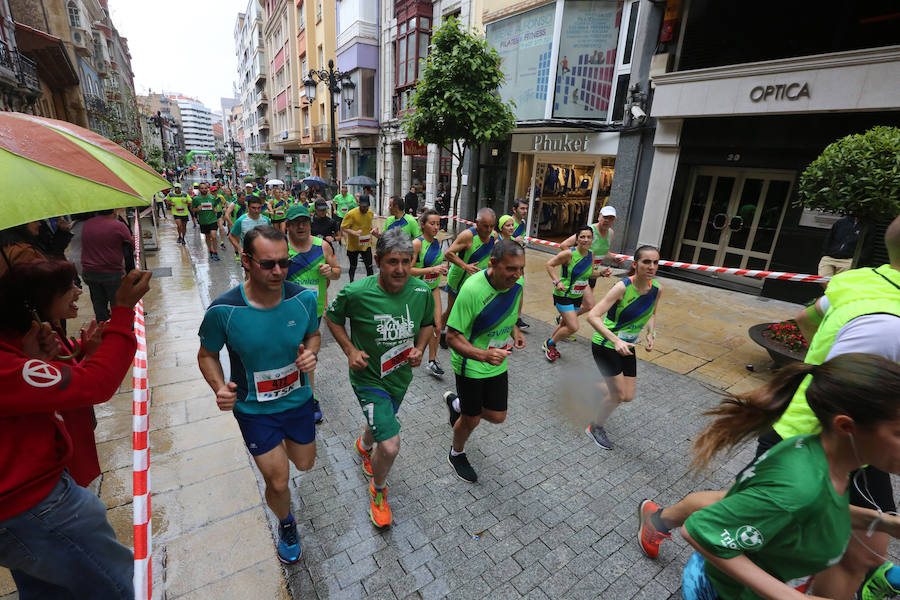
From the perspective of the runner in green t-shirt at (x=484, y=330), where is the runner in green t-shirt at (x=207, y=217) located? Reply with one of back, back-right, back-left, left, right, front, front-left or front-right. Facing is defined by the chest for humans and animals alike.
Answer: back

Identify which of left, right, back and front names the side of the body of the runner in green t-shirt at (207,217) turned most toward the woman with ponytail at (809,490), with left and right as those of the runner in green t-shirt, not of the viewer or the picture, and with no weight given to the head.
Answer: front

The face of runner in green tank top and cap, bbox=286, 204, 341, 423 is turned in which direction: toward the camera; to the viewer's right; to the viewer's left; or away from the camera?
toward the camera

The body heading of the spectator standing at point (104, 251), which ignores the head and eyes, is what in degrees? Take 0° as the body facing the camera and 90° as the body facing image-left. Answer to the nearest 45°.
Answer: approximately 180°

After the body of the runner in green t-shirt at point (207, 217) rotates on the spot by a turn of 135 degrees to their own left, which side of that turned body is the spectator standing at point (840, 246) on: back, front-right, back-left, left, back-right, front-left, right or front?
right

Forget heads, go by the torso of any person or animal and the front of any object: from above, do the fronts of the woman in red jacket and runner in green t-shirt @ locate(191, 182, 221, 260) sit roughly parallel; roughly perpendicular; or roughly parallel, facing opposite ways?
roughly perpendicular

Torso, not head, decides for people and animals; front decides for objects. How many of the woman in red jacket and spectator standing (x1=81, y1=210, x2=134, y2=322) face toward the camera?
0

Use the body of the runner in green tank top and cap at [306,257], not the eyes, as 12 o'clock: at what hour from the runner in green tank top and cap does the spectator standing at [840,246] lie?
The spectator standing is roughly at 9 o'clock from the runner in green tank top and cap.

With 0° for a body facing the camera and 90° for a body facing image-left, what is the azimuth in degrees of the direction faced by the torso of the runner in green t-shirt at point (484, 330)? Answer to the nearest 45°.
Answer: approximately 315°

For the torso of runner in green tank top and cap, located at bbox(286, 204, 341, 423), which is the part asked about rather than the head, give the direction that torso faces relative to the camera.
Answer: toward the camera

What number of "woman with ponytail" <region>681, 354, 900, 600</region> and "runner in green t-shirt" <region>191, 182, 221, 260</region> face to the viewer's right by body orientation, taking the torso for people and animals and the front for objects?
1

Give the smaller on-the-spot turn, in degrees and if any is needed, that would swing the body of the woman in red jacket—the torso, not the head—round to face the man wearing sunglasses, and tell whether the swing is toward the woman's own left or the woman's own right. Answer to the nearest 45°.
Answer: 0° — they already face them

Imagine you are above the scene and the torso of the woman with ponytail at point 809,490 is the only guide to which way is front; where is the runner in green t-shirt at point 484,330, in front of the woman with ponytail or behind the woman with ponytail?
behind

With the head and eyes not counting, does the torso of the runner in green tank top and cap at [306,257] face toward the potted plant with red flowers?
no

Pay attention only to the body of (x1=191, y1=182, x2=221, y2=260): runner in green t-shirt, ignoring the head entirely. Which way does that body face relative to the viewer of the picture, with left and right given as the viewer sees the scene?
facing the viewer
